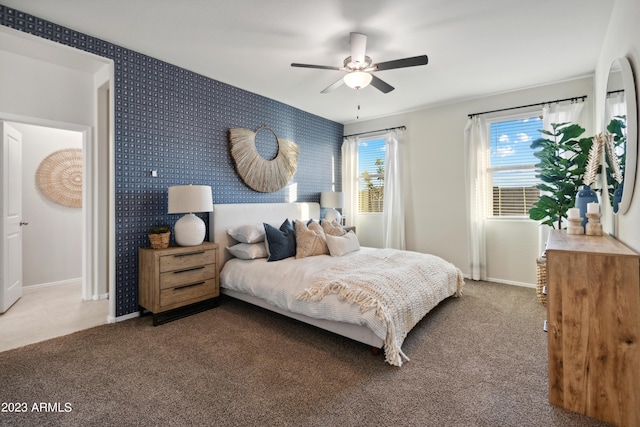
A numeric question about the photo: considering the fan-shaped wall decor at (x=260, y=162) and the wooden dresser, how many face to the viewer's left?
1

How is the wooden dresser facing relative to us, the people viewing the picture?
facing to the left of the viewer

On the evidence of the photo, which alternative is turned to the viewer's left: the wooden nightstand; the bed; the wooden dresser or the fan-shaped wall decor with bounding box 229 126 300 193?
the wooden dresser

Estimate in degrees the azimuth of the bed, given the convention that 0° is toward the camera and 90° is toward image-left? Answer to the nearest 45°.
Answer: approximately 315°

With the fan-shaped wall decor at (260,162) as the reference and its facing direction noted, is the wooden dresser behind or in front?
in front

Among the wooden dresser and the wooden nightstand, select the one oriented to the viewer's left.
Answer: the wooden dresser

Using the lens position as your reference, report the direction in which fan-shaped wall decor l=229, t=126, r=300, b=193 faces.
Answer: facing the viewer and to the right of the viewer

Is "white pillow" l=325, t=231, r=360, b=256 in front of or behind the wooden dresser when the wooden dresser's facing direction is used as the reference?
in front

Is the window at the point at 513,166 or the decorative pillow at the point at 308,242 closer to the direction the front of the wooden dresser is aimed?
the decorative pillow

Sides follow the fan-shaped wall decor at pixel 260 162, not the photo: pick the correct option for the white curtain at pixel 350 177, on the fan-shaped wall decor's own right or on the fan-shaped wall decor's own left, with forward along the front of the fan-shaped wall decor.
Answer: on the fan-shaped wall decor's own left

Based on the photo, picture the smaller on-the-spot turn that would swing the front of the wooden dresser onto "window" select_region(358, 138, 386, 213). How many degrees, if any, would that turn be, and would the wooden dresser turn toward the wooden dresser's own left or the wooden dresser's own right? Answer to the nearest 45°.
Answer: approximately 45° to the wooden dresser's own right

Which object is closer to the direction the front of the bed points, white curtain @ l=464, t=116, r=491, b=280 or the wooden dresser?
the wooden dresser

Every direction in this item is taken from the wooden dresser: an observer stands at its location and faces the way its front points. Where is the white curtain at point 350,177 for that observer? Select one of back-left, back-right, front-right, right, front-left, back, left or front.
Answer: front-right
